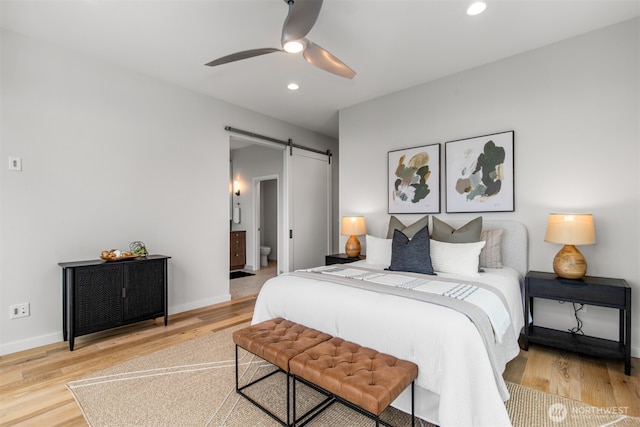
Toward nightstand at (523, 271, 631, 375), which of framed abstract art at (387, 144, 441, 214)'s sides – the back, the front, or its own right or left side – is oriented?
left

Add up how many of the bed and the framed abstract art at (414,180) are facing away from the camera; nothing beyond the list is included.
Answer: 0

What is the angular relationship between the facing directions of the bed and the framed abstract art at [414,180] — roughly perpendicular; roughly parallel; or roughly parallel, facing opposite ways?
roughly parallel

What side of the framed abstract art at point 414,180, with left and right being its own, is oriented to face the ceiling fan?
front

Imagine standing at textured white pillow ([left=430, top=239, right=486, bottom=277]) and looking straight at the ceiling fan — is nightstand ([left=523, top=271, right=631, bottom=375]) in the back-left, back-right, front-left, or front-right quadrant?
back-left

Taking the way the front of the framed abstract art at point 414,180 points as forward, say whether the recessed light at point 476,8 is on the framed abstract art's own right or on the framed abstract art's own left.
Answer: on the framed abstract art's own left

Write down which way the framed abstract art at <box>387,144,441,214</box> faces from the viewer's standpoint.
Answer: facing the viewer and to the left of the viewer

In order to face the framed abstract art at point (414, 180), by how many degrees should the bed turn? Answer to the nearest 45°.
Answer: approximately 135° to its right

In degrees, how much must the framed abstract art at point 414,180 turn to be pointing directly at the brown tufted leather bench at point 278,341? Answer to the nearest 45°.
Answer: approximately 45° to its left
